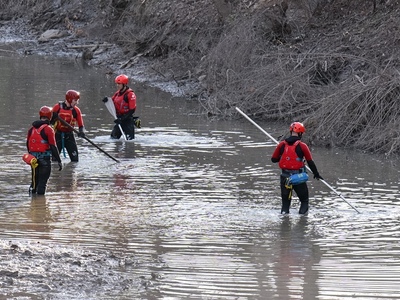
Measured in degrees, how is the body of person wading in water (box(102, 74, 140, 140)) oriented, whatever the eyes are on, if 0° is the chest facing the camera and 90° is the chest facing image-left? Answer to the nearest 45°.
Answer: approximately 45°

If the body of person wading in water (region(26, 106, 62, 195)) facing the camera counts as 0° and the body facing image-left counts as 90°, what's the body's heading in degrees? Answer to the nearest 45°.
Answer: approximately 225°

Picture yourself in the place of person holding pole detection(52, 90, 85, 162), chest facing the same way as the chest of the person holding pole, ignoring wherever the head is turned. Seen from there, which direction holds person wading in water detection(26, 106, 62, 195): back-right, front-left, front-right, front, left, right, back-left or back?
front-right

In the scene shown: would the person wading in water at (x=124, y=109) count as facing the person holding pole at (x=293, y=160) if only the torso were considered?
no

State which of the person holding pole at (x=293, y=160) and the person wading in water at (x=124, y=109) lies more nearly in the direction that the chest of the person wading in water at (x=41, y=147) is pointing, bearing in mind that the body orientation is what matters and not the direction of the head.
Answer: the person wading in water

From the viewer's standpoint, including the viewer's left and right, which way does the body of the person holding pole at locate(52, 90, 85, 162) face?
facing the viewer and to the right of the viewer

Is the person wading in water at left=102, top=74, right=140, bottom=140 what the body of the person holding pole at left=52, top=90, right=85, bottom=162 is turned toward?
no

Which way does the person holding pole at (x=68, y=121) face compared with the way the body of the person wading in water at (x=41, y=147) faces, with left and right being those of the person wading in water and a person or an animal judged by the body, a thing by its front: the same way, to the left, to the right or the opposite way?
to the right

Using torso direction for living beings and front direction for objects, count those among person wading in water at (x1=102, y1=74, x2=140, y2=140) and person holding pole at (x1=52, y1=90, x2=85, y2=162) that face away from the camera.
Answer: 0

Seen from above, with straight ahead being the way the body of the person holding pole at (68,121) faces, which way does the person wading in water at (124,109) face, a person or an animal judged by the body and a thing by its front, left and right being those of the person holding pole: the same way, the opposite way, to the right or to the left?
to the right

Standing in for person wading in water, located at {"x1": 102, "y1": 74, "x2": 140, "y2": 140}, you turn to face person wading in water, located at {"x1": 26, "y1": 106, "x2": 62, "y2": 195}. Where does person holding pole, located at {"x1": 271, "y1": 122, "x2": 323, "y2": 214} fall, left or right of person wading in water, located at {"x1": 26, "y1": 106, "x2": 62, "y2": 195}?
left

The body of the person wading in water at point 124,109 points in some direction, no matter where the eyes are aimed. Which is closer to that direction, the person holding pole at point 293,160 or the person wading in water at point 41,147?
the person wading in water

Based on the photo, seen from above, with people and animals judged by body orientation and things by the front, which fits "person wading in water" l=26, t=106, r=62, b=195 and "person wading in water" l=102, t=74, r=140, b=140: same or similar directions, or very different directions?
very different directions
